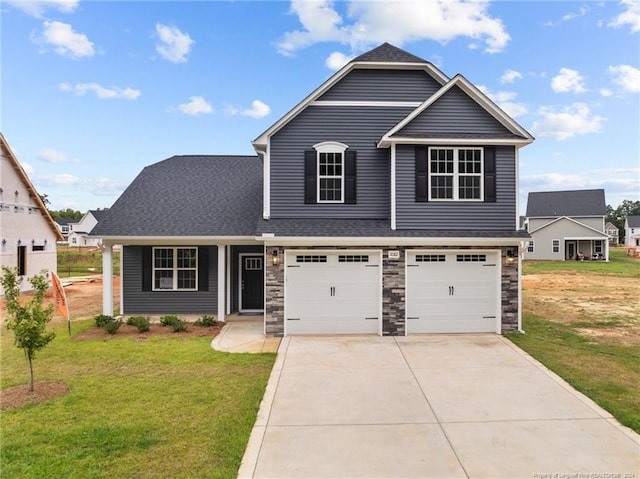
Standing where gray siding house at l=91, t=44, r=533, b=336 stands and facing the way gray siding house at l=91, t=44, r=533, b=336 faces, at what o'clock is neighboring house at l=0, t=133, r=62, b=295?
The neighboring house is roughly at 4 o'clock from the gray siding house.

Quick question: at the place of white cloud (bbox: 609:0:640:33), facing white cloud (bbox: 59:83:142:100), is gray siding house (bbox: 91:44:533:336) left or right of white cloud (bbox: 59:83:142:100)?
left

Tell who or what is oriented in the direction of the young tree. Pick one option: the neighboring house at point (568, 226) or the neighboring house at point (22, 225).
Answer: the neighboring house at point (22, 225)

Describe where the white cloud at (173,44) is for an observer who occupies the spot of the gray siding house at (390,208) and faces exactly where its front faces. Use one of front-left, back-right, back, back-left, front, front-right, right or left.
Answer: back-right

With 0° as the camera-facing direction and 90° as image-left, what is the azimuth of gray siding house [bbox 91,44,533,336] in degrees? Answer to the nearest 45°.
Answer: approximately 0°

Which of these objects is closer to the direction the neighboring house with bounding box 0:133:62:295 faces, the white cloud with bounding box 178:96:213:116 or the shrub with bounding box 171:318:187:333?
the shrub

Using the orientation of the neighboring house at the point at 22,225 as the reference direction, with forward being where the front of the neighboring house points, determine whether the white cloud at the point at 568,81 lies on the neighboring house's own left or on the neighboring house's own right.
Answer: on the neighboring house's own left
